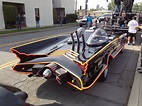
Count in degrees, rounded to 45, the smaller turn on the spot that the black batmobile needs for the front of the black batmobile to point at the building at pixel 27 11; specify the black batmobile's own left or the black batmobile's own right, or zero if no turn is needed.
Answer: approximately 45° to the black batmobile's own left
